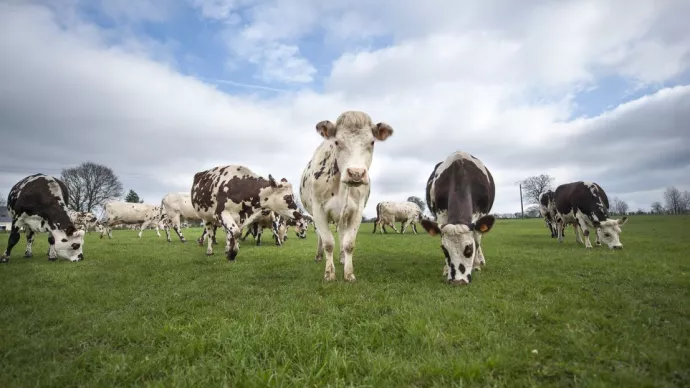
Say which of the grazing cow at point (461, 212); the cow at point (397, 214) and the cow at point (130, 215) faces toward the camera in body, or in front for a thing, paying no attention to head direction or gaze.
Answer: the grazing cow

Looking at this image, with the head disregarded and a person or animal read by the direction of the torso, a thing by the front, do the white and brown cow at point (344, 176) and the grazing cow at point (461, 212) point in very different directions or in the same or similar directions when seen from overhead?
same or similar directions

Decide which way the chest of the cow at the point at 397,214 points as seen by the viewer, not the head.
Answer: to the viewer's right

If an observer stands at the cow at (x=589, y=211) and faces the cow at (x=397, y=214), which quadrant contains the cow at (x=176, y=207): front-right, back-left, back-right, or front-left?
front-left

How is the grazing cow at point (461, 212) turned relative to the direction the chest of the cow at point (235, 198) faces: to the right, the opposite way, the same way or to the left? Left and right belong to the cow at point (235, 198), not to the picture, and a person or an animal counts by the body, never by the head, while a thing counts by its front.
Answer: to the right

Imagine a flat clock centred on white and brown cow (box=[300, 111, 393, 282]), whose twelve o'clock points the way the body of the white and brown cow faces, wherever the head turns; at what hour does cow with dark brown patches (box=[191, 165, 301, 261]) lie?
The cow with dark brown patches is roughly at 5 o'clock from the white and brown cow.

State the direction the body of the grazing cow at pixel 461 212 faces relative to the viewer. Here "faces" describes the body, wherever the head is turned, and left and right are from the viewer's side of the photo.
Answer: facing the viewer

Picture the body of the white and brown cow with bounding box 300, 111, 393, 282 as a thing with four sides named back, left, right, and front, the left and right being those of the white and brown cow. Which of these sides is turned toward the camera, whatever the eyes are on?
front

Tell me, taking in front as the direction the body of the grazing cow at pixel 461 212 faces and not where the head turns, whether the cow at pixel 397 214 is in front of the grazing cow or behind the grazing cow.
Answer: behind

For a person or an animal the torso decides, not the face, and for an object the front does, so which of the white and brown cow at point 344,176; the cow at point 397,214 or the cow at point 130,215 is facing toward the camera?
the white and brown cow

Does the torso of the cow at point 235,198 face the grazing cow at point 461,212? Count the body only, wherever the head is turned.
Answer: yes

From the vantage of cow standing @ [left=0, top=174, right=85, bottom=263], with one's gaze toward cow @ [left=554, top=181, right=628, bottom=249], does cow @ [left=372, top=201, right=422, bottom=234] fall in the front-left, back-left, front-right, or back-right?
front-left

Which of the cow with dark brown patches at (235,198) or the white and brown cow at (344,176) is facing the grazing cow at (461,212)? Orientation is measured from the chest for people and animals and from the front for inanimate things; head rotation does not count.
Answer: the cow with dark brown patches at (235,198)

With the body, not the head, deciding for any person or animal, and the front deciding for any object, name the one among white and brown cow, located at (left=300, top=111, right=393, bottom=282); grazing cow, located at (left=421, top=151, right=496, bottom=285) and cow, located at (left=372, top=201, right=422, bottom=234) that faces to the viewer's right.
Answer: the cow

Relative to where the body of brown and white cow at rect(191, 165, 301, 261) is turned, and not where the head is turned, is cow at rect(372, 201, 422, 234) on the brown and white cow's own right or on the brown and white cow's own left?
on the brown and white cow's own left
